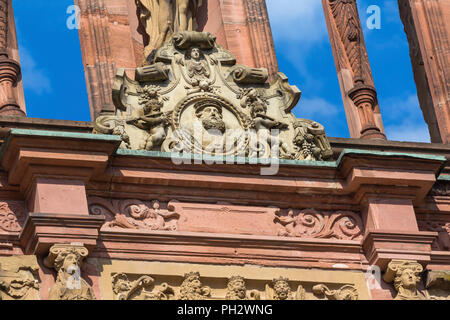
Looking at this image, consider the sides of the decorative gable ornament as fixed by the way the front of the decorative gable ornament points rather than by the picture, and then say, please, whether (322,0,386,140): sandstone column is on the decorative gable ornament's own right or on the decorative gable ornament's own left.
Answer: on the decorative gable ornament's own left

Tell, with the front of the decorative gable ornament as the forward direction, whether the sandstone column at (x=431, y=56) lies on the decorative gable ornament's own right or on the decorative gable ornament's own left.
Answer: on the decorative gable ornament's own left

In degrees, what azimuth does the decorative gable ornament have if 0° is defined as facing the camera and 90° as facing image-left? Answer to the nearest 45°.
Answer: approximately 0°
